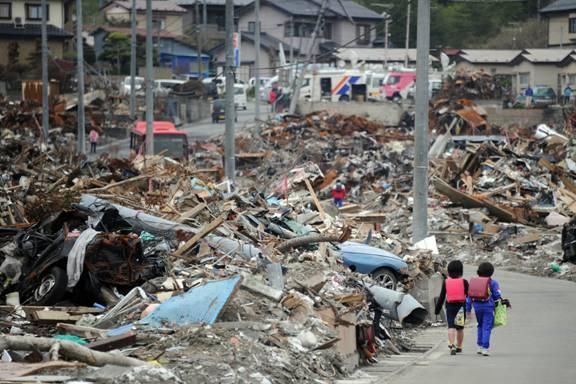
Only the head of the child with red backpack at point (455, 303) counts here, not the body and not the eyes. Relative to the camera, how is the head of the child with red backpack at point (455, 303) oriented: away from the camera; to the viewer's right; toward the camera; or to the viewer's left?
away from the camera

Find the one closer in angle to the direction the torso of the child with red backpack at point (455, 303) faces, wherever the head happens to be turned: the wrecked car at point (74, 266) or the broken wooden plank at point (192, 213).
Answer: the broken wooden plank

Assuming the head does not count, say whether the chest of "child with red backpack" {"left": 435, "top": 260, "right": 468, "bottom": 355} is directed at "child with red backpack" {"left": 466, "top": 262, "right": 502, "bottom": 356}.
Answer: no

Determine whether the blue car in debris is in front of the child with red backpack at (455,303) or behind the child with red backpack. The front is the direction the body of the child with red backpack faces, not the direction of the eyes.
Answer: in front

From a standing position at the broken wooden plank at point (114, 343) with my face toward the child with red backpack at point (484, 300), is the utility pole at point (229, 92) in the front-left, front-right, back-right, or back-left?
front-left

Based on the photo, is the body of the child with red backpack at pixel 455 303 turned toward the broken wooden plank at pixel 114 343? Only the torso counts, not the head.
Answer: no

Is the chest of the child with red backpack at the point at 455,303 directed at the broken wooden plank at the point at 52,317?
no

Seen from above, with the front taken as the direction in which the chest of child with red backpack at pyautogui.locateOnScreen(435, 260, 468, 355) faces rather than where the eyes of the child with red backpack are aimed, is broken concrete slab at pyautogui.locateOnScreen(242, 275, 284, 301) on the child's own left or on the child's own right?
on the child's own left

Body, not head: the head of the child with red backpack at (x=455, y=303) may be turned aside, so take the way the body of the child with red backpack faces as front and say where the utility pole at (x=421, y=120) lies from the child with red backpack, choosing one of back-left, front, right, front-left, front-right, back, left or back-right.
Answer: front

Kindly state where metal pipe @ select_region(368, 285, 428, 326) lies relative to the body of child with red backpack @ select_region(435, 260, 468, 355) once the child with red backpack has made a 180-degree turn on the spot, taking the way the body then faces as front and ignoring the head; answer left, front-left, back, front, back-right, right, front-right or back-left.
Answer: back-right

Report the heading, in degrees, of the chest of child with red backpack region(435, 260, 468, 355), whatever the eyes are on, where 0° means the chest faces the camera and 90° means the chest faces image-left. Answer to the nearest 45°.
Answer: approximately 180°

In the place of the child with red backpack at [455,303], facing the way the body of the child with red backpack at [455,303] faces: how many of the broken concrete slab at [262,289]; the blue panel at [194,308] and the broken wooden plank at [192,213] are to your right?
0

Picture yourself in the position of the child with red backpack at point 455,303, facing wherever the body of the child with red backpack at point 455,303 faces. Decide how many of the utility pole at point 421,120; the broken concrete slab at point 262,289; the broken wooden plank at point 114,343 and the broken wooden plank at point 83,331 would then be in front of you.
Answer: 1

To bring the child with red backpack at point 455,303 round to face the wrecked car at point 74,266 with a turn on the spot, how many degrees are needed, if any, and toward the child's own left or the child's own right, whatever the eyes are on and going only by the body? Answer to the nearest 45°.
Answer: approximately 90° to the child's own left
